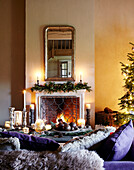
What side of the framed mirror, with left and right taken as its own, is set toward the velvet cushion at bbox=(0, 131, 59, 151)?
front

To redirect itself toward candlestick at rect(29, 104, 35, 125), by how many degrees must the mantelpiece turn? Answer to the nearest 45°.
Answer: approximately 90° to its right

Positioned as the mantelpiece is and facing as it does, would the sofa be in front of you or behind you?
in front

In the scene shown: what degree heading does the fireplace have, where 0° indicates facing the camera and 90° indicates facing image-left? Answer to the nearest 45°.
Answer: approximately 0°

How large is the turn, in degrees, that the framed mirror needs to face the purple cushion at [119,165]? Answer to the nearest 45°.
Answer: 0° — it already faces it

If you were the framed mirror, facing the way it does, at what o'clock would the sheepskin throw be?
The sheepskin throw is roughly at 12 o'clock from the framed mirror.

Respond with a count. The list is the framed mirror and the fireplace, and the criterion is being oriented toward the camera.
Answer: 2

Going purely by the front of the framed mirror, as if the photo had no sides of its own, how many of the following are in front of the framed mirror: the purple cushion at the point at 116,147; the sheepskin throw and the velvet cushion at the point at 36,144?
3

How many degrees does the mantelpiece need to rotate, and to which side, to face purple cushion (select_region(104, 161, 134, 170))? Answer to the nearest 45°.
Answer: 0° — it already faces it

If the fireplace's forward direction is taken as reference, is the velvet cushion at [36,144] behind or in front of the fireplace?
in front
